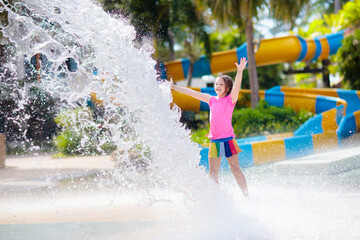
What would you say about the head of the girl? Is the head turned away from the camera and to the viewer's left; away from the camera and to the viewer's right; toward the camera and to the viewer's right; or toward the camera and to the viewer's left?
toward the camera and to the viewer's left

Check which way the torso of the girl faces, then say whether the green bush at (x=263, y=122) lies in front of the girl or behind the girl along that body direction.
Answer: behind

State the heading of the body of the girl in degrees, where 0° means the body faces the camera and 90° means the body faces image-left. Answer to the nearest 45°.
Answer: approximately 45°

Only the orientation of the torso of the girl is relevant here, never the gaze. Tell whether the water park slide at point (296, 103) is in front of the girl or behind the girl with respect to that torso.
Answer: behind

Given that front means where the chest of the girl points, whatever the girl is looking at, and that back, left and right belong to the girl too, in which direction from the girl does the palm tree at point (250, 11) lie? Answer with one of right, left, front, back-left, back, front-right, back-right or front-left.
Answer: back-right
